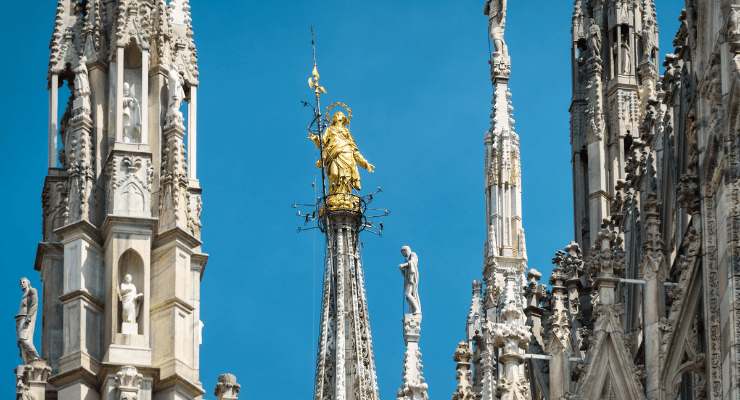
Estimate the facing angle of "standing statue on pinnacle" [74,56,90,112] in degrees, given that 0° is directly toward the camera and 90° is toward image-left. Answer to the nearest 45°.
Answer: approximately 45°

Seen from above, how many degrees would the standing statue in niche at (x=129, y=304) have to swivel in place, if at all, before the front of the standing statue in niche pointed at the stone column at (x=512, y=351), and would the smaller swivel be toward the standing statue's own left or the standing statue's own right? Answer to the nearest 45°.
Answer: approximately 135° to the standing statue's own left

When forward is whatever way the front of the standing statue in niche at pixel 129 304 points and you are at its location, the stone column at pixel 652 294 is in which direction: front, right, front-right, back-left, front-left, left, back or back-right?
back-left

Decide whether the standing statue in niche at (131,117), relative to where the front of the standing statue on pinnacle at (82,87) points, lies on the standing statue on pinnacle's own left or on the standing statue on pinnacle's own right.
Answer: on the standing statue on pinnacle's own left

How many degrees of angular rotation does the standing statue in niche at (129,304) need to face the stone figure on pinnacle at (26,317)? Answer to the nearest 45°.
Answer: approximately 90° to its right
